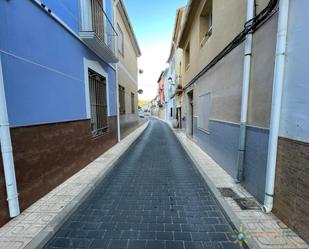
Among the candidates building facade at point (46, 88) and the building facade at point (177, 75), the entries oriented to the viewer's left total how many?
1

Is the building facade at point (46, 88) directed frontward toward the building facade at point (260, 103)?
yes

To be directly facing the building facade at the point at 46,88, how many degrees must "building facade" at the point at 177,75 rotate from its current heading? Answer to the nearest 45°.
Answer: approximately 90° to its left

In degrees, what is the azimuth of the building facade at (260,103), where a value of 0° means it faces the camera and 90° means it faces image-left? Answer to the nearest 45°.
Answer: approximately 45°

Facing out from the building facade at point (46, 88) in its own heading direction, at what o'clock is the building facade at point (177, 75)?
the building facade at point (177, 75) is roughly at 9 o'clock from the building facade at point (46, 88).

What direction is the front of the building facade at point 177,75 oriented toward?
to the viewer's left

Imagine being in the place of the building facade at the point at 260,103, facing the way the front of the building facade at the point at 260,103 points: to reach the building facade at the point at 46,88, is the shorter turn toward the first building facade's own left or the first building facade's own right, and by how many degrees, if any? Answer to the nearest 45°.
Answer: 0° — it already faces it
